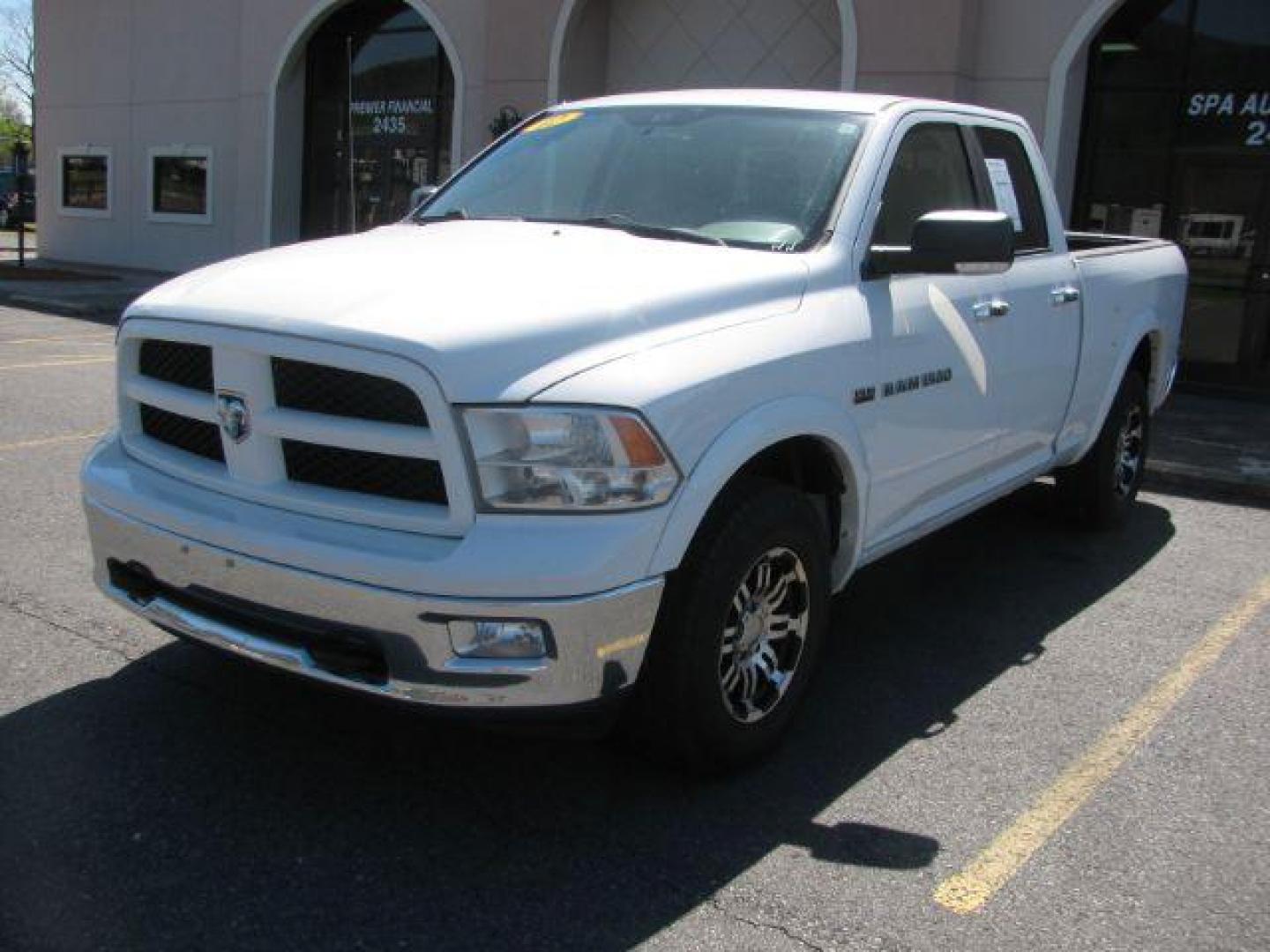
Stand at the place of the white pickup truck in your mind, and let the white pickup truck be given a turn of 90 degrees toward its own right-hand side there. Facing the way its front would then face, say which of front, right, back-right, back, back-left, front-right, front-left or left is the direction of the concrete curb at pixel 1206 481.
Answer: right

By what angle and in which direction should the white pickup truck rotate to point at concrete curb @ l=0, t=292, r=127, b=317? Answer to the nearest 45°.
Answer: approximately 90° to its right

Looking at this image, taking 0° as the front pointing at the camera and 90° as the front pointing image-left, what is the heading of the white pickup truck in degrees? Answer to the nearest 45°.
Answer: approximately 45°

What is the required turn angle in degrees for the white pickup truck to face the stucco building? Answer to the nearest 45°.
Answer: approximately 135° to its right
